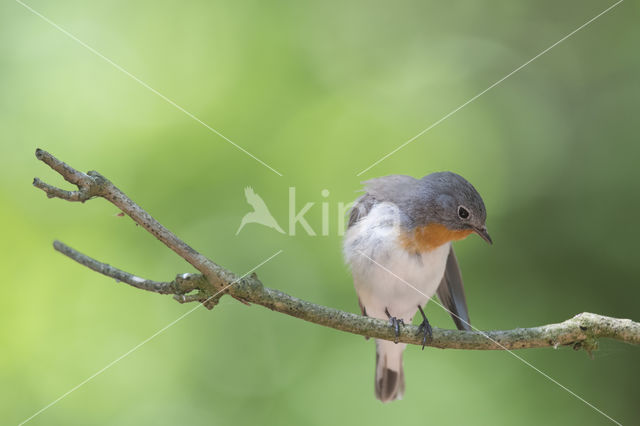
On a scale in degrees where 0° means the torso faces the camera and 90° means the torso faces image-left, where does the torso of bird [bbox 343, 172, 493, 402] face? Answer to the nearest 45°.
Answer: approximately 315°
